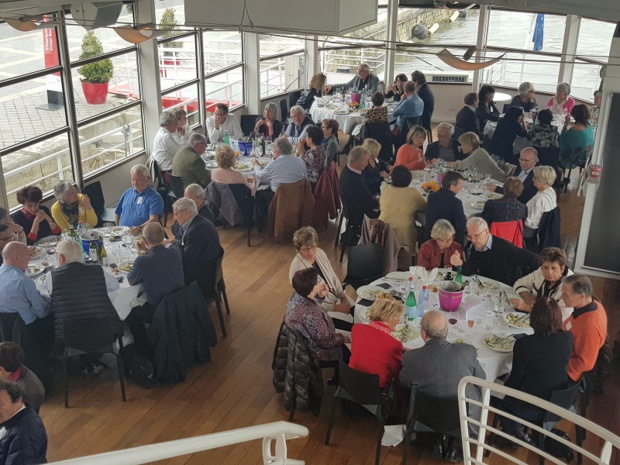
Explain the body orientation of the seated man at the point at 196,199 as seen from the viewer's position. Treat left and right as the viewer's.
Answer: facing to the left of the viewer

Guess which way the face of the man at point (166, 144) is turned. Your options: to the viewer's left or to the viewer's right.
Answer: to the viewer's right

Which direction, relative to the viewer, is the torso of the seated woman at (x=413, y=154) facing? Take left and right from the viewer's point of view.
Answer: facing the viewer and to the right of the viewer

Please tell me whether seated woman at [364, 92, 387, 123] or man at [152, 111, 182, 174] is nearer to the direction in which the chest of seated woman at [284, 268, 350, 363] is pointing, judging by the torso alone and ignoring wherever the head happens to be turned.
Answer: the seated woman

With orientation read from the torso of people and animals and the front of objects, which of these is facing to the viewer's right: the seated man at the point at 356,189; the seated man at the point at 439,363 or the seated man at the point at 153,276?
the seated man at the point at 356,189

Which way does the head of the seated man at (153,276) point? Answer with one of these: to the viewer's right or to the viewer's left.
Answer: to the viewer's left

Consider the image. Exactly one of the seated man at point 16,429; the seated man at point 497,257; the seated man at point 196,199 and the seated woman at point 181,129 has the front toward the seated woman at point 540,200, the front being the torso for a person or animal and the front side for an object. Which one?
the seated woman at point 181,129

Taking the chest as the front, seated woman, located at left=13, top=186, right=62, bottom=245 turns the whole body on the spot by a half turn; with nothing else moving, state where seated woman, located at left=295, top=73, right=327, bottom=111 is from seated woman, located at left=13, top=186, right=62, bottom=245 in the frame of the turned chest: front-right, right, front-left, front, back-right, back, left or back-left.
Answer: right

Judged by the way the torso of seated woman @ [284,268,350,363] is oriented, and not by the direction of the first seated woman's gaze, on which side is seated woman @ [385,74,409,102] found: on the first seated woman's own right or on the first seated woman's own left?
on the first seated woman's own left

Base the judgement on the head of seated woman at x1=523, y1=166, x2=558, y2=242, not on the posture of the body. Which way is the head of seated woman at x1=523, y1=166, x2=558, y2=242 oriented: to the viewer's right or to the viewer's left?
to the viewer's left

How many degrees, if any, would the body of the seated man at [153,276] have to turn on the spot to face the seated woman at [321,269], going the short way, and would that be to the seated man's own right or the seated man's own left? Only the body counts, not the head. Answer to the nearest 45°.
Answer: approximately 135° to the seated man's own right

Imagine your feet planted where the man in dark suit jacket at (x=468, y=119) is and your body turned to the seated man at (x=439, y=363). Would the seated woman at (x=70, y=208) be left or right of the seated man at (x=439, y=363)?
right

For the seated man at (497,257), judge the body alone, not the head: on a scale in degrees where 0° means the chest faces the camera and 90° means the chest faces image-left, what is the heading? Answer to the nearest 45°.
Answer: approximately 45°

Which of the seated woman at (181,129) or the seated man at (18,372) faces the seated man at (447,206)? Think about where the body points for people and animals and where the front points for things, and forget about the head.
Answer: the seated woman

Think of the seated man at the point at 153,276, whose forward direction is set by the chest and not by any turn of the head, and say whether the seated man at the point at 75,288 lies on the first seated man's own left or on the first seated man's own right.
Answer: on the first seated man's own left

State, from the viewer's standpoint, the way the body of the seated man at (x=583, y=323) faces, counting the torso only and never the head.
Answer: to the viewer's left

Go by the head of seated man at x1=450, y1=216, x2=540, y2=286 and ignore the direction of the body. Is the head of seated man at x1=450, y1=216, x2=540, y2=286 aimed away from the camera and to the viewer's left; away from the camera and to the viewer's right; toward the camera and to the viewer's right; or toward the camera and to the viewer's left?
toward the camera and to the viewer's left

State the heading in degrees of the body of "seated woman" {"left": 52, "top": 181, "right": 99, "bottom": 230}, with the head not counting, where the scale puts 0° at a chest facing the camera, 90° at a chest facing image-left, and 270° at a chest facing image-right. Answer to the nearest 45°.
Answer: approximately 0°

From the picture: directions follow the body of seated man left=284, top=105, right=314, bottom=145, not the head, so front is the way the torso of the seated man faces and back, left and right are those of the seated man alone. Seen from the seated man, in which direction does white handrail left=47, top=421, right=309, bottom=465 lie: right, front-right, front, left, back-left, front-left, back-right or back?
front-left
